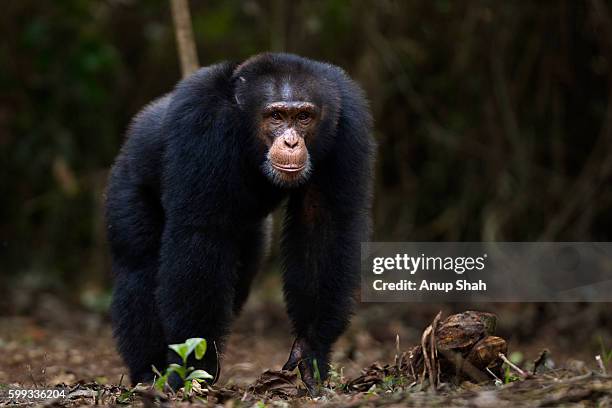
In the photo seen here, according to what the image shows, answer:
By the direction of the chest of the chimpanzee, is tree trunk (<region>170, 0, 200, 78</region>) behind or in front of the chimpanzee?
behind

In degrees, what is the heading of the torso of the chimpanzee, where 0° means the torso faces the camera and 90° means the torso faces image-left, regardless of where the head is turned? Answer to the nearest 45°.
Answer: approximately 315°
